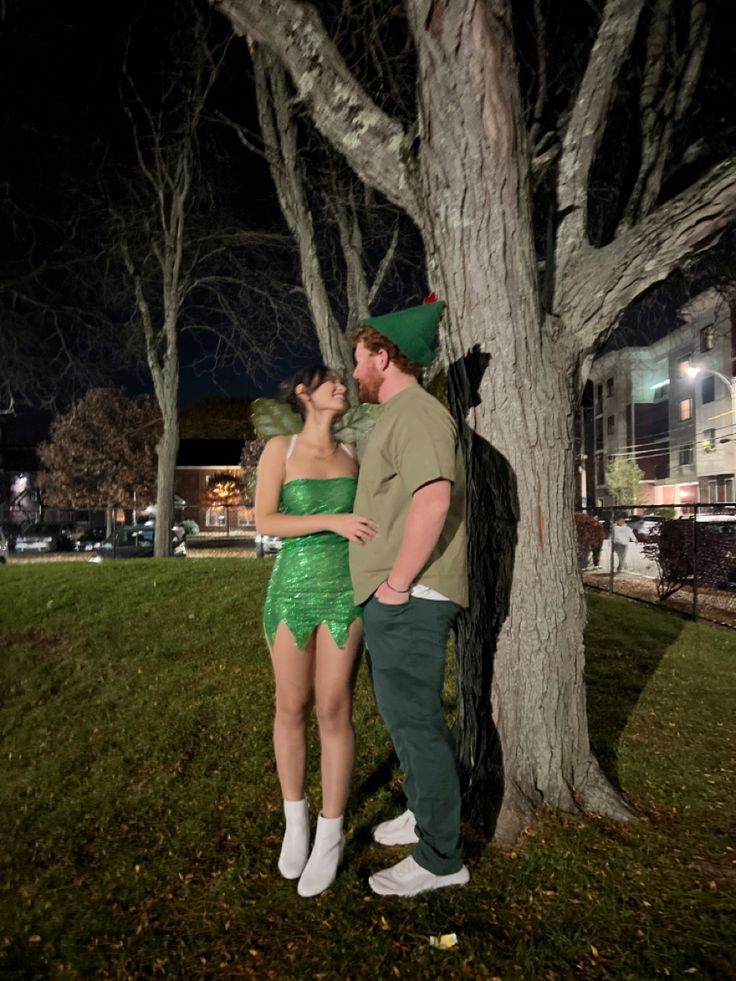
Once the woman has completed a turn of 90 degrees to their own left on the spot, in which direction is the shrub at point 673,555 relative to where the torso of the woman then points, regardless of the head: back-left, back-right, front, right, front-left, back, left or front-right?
front

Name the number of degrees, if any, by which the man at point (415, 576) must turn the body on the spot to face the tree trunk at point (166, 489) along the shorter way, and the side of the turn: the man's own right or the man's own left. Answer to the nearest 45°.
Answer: approximately 45° to the man's own right

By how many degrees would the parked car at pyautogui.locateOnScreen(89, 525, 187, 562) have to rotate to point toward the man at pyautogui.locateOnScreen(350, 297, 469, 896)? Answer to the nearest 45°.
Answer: approximately 90° to its left

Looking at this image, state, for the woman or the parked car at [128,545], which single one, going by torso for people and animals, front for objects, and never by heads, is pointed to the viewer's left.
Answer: the parked car

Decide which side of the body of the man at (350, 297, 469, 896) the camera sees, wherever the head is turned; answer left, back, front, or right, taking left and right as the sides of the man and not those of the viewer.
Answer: left

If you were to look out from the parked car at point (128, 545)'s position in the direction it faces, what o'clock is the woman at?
The woman is roughly at 9 o'clock from the parked car.

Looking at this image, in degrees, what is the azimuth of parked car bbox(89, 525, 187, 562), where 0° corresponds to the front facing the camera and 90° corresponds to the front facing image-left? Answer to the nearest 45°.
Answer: approximately 90°

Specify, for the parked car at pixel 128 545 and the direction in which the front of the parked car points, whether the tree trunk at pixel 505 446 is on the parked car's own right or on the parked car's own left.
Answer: on the parked car's own left

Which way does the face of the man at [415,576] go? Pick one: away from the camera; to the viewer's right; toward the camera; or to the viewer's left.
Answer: to the viewer's left

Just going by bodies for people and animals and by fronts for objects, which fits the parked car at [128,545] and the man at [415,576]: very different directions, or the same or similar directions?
same or similar directions

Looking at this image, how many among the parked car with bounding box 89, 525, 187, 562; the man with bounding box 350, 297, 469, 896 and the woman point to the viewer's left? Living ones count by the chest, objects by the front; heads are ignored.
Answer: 2

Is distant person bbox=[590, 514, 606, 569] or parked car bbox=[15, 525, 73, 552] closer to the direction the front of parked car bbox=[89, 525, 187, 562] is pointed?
the parked car

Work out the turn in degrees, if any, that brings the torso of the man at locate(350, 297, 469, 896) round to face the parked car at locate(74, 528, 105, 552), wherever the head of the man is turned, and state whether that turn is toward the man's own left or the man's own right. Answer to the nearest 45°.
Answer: approximately 45° to the man's own right

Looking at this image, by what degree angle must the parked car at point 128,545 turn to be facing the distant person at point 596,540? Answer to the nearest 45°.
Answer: approximately 135° to its left

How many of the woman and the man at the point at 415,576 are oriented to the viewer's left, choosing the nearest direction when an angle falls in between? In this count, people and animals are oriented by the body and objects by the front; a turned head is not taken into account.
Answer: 1
